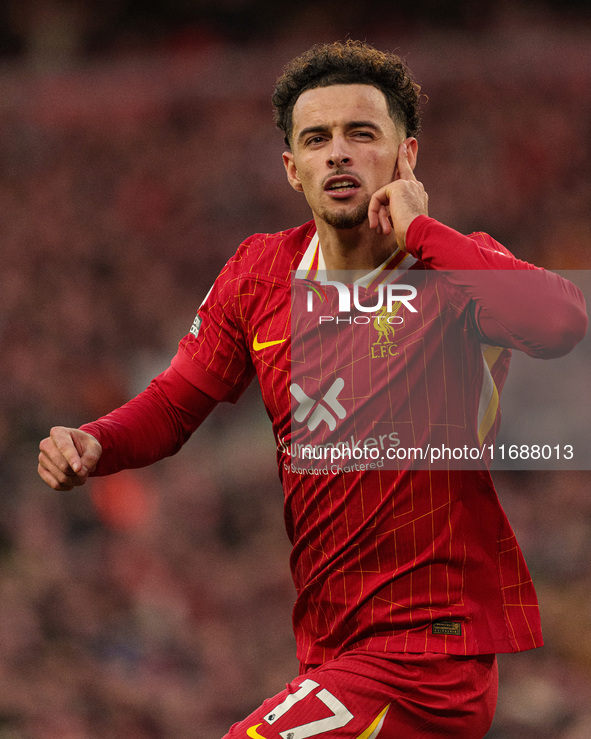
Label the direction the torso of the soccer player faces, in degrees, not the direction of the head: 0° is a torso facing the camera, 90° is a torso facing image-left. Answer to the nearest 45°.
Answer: approximately 45°
